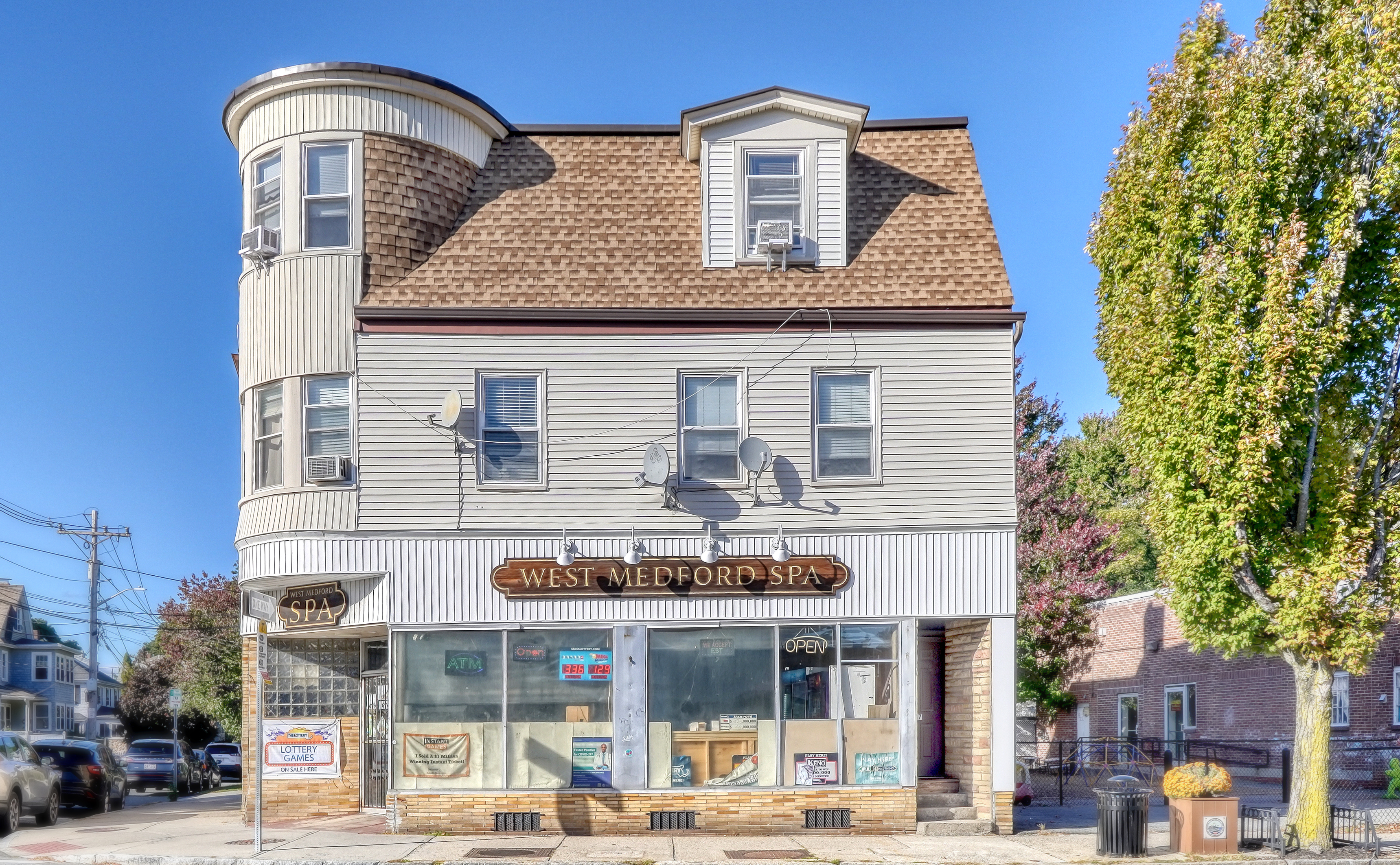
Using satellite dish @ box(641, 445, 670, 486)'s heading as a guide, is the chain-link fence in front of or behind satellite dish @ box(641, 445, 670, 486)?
behind

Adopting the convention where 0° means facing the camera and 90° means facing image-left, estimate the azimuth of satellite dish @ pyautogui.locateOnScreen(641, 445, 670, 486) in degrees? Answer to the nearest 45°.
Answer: approximately 45°

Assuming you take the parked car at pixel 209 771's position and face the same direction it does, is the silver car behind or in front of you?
behind
